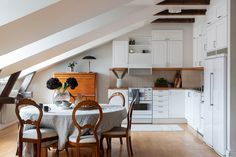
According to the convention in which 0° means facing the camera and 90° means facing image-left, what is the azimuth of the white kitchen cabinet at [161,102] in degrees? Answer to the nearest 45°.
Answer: approximately 0°

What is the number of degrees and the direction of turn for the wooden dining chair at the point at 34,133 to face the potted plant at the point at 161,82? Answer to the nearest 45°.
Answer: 0° — it already faces it

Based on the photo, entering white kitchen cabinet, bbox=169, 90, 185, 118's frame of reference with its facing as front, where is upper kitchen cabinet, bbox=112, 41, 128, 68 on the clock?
The upper kitchen cabinet is roughly at 3 o'clock from the white kitchen cabinet.

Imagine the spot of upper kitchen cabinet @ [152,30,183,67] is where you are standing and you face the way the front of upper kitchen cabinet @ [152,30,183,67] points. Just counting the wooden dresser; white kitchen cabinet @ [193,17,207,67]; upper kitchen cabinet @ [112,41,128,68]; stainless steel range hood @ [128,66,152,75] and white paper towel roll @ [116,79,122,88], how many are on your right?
4

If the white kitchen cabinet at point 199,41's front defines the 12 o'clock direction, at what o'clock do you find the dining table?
The dining table is roughly at 10 o'clock from the white kitchen cabinet.

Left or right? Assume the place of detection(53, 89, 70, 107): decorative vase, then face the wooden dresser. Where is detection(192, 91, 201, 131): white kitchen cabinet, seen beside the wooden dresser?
right

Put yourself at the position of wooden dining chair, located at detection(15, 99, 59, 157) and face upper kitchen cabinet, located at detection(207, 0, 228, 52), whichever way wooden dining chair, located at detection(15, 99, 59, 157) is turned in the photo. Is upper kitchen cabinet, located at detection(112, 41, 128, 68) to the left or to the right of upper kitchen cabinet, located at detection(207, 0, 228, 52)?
left

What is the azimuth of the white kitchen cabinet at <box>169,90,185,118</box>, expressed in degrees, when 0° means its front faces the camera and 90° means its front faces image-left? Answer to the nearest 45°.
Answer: approximately 0°
